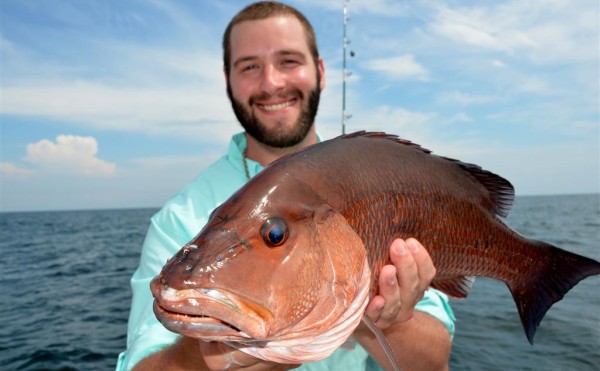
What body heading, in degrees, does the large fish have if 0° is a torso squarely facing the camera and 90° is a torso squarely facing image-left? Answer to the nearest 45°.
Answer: approximately 45°
